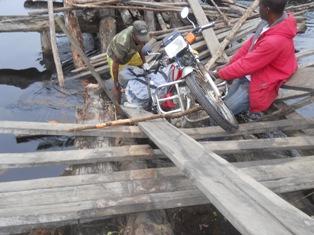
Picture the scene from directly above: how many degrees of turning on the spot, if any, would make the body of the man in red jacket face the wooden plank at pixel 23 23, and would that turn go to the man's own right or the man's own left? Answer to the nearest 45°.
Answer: approximately 45° to the man's own right

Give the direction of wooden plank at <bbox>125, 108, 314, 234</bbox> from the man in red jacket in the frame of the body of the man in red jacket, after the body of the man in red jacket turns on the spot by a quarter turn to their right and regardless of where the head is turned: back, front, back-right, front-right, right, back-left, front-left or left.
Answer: back

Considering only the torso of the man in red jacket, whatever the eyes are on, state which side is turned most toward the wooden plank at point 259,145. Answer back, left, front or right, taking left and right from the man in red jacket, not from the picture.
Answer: left

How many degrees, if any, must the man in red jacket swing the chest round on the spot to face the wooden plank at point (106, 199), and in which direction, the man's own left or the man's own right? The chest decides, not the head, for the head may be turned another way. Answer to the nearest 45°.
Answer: approximately 45° to the man's own left

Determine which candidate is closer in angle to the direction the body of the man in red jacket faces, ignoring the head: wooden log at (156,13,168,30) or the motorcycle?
the motorcycle

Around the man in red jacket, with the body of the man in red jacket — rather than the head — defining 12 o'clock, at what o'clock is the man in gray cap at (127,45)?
The man in gray cap is roughly at 1 o'clock from the man in red jacket.

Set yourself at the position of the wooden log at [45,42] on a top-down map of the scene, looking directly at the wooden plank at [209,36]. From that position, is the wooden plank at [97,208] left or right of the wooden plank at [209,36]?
right

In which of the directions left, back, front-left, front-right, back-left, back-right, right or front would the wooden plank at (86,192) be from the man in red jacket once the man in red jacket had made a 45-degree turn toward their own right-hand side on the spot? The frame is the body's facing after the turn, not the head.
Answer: left

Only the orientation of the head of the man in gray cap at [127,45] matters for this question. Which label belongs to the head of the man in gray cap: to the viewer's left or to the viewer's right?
to the viewer's right

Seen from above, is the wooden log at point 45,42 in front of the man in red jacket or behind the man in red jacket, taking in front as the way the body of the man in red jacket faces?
in front

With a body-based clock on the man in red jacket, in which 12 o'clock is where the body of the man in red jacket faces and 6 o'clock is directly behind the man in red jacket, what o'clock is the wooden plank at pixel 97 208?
The wooden plank is roughly at 10 o'clock from the man in red jacket.

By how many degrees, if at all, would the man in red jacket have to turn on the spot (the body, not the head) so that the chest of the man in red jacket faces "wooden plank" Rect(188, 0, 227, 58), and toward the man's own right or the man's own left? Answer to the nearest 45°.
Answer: approximately 90° to the man's own right

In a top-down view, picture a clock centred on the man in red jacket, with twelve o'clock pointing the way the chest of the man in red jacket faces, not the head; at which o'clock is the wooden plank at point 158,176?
The wooden plank is roughly at 10 o'clock from the man in red jacket.

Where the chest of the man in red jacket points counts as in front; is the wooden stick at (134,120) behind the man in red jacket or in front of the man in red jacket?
in front

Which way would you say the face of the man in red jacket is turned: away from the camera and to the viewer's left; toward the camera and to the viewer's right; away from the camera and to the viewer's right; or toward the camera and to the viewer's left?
away from the camera and to the viewer's left

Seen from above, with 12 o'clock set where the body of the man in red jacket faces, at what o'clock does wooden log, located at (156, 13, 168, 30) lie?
The wooden log is roughly at 2 o'clock from the man in red jacket.

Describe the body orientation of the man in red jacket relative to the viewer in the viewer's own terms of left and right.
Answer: facing to the left of the viewer

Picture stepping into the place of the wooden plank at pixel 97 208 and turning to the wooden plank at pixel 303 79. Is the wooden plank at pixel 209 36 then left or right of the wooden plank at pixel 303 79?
left
